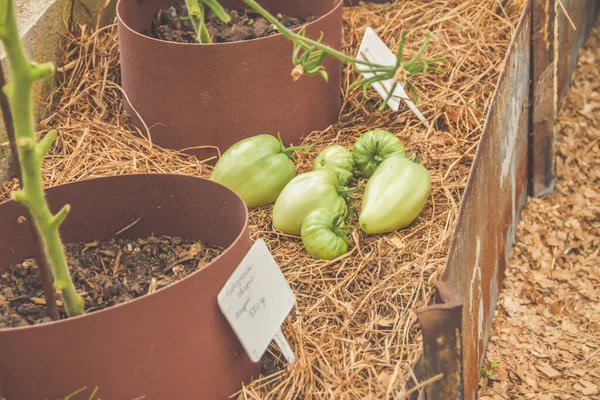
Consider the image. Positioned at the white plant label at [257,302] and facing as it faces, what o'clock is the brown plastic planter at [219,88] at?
The brown plastic planter is roughly at 6 o'clock from the white plant label.

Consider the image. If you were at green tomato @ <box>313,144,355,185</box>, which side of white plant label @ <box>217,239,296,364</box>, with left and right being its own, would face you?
back

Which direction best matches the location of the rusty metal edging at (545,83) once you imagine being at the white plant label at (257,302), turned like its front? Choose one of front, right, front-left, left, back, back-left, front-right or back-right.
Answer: back-left

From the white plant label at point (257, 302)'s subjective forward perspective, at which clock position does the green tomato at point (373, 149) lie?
The green tomato is roughly at 7 o'clock from the white plant label.

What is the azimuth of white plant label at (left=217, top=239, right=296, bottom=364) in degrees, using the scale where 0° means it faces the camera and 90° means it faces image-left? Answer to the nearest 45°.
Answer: approximately 0°

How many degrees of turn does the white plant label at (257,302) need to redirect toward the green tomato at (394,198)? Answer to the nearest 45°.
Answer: approximately 135° to its left

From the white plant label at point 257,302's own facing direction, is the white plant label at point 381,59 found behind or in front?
behind

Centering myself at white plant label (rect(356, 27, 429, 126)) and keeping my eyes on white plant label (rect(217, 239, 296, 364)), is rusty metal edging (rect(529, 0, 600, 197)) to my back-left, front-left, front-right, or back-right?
back-left

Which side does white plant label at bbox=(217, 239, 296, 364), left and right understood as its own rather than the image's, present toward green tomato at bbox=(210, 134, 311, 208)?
back

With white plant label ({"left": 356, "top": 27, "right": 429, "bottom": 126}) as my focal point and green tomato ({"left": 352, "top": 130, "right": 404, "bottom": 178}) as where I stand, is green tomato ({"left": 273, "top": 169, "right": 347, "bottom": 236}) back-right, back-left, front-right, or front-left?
back-left
